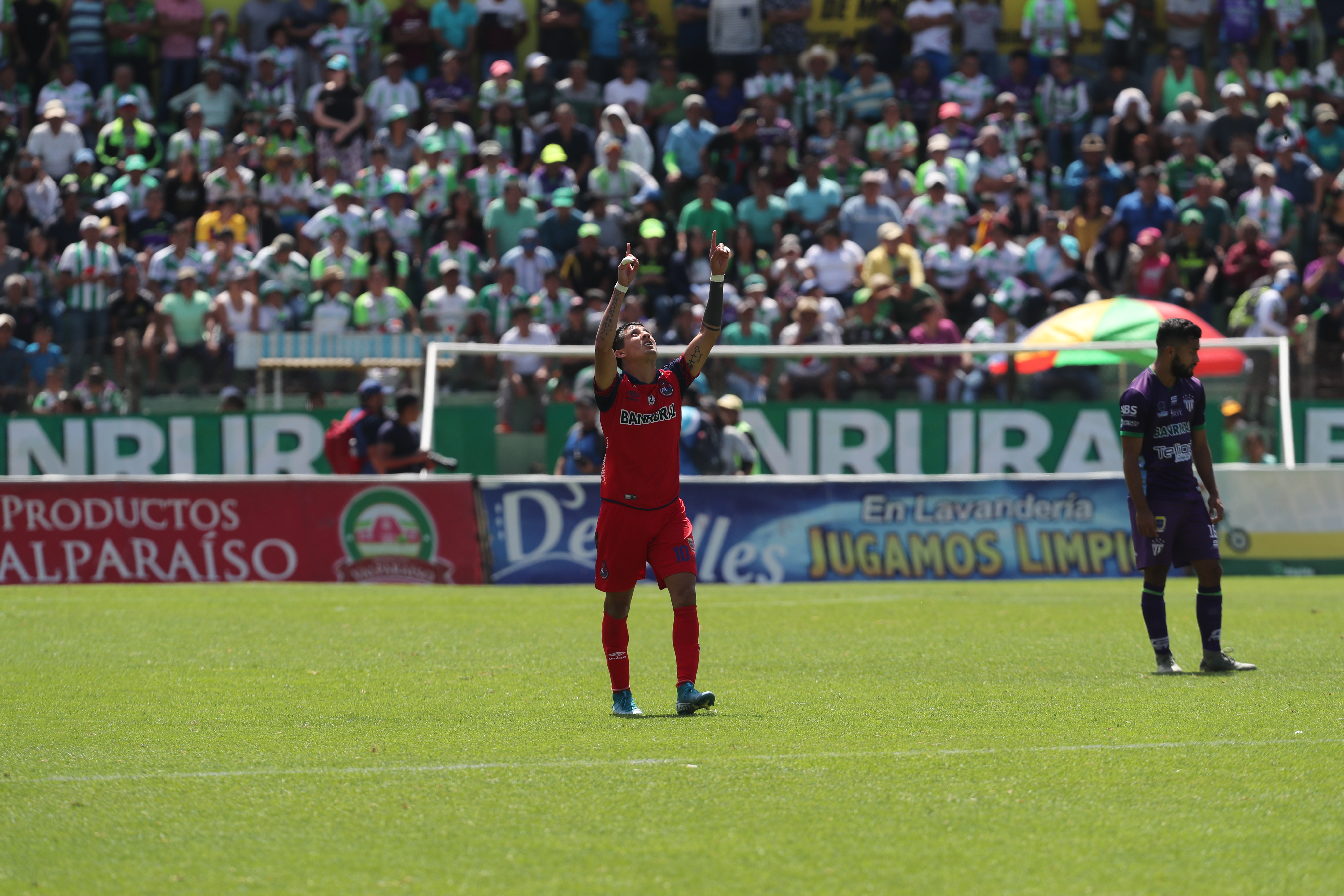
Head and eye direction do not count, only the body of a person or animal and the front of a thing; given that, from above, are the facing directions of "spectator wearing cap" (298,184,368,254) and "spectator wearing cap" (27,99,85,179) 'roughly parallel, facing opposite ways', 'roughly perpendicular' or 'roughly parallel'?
roughly parallel

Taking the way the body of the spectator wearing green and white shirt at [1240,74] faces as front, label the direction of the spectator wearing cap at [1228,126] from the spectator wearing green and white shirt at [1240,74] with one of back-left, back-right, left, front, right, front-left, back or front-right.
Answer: front

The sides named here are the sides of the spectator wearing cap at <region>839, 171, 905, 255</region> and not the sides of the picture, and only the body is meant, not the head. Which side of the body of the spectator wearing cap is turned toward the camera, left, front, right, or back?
front

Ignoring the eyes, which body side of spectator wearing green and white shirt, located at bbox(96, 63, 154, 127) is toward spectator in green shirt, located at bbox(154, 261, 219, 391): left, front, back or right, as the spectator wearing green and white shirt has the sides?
front

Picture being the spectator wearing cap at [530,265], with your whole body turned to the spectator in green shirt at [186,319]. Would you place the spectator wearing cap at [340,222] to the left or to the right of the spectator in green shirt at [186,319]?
right

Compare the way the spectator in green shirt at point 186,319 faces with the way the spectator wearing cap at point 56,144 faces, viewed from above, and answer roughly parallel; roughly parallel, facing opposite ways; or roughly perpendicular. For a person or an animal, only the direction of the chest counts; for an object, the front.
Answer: roughly parallel

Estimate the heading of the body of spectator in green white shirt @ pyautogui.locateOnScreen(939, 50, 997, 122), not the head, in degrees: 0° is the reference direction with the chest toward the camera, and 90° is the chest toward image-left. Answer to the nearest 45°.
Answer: approximately 0°

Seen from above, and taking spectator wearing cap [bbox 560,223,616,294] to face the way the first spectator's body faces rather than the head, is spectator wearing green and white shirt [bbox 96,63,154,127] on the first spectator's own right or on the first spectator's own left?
on the first spectator's own right

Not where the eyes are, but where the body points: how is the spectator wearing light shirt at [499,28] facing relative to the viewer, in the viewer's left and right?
facing the viewer

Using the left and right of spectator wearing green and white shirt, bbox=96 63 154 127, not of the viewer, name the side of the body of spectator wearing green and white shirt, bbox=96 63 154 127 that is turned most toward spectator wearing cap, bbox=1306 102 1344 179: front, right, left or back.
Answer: left

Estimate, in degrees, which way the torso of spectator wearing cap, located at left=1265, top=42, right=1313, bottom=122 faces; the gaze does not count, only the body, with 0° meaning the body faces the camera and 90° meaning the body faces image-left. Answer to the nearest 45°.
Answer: approximately 0°

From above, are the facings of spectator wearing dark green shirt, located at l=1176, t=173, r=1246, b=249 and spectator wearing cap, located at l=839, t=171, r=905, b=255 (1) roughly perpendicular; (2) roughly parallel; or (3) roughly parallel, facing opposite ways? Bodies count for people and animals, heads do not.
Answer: roughly parallel

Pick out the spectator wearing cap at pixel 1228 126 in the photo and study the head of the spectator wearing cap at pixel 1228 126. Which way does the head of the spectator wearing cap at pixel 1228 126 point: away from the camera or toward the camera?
toward the camera

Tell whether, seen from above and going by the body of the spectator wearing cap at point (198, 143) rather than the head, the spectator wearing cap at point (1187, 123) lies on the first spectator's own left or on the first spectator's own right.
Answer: on the first spectator's own left

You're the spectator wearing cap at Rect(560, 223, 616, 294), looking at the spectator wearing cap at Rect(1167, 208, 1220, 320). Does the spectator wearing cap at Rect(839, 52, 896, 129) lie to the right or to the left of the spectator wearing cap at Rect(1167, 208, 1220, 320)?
left
